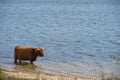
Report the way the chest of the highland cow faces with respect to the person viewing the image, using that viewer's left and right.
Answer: facing to the right of the viewer
